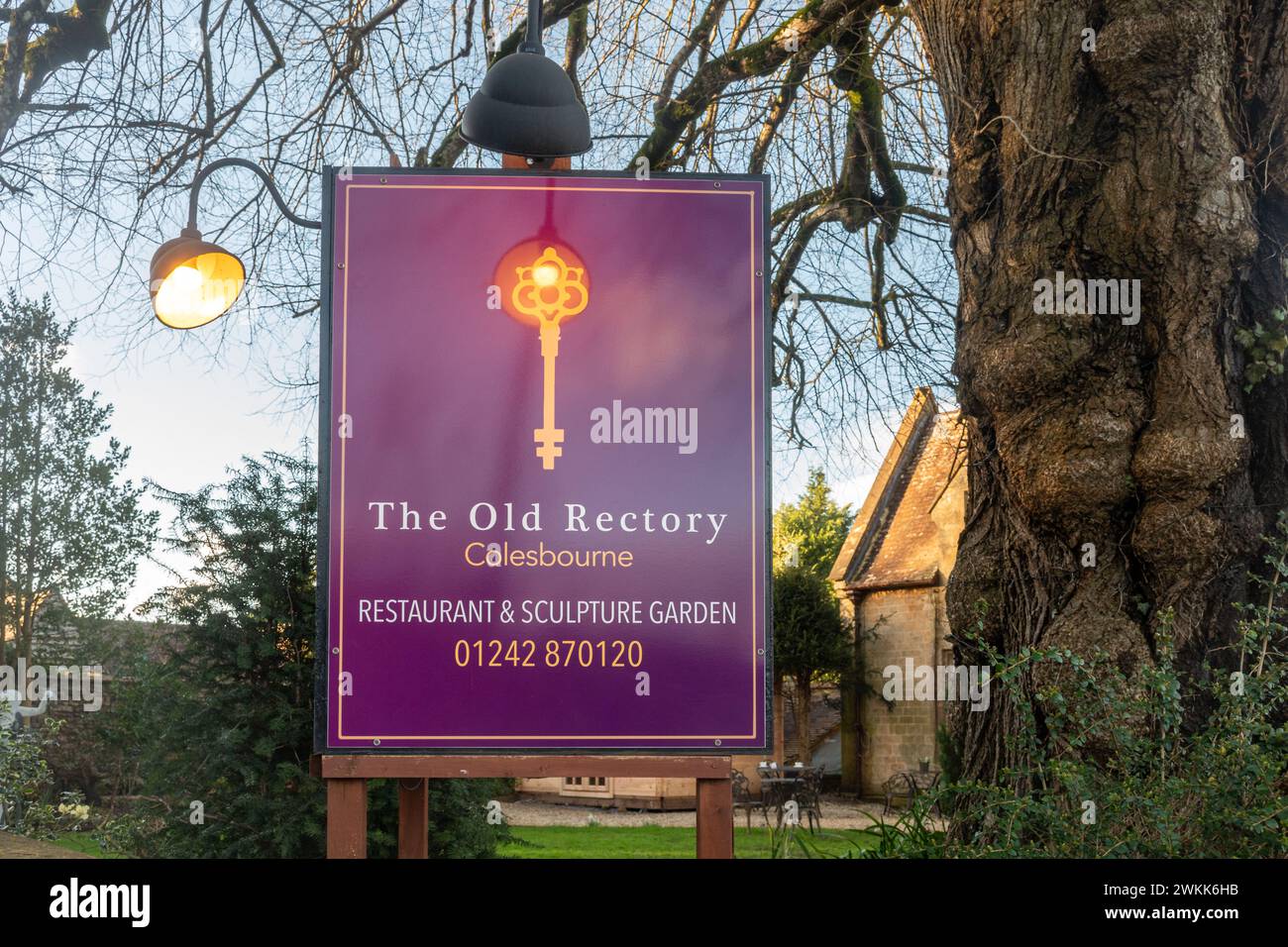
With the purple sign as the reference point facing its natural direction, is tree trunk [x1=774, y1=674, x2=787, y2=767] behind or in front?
behind

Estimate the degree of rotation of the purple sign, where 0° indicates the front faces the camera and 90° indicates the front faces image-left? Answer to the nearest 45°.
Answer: approximately 0°

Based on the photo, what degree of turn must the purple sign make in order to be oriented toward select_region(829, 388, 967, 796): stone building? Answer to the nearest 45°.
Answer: approximately 180°

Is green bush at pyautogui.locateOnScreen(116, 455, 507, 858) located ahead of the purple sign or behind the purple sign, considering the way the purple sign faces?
behind
